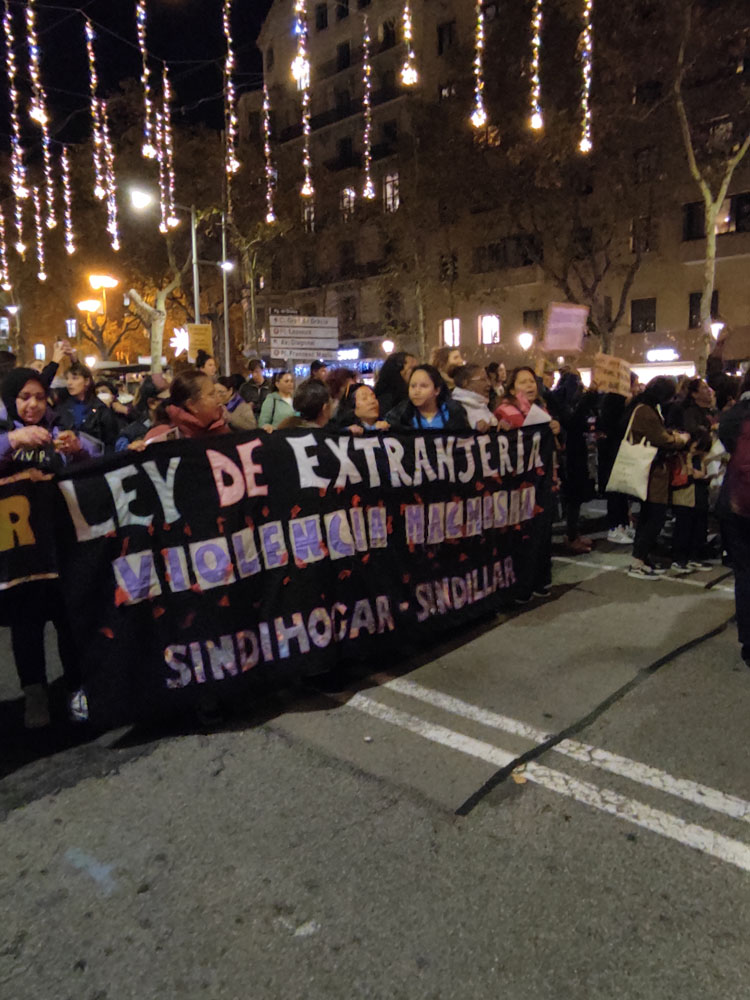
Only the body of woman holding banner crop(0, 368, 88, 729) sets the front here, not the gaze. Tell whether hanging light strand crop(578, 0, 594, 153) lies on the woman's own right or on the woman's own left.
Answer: on the woman's own left

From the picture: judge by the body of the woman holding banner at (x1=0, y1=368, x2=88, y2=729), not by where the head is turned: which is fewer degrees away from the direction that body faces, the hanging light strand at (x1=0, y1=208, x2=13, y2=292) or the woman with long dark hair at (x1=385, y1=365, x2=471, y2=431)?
the woman with long dark hair

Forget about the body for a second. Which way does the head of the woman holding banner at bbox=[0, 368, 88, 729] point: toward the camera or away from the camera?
toward the camera

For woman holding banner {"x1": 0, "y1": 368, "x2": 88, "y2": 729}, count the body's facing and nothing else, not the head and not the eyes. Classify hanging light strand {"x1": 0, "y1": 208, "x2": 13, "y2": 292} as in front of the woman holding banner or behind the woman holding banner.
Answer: behind

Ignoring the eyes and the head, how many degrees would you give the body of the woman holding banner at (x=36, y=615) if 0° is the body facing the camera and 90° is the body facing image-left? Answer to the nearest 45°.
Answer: approximately 315°

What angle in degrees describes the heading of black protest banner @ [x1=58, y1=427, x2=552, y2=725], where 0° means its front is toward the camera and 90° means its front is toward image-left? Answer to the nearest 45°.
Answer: approximately 315°

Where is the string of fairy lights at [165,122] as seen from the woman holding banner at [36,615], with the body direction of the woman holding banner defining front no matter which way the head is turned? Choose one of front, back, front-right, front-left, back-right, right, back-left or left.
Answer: back-left
